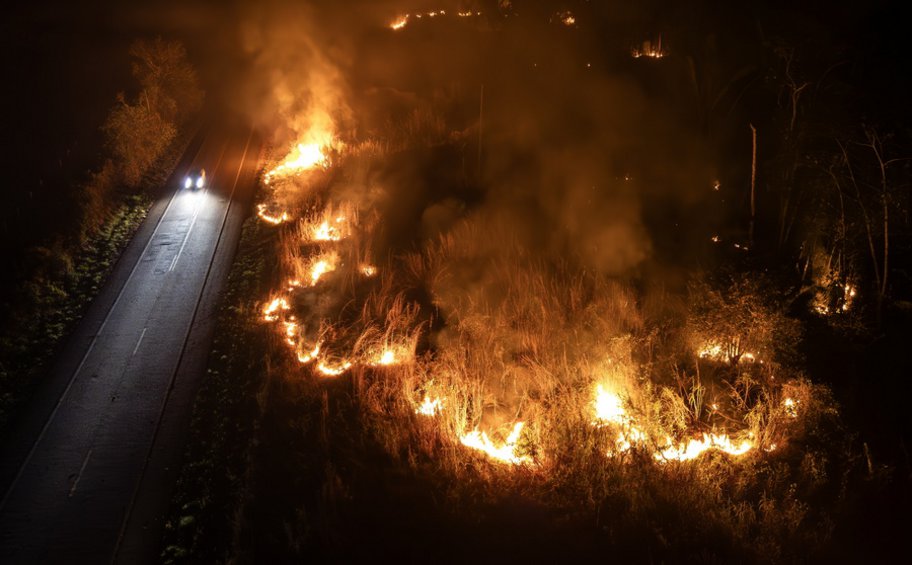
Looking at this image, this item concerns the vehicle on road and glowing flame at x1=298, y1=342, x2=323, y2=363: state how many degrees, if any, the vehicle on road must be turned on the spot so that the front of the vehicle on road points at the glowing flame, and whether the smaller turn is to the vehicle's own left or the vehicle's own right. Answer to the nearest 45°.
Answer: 0° — it already faces it

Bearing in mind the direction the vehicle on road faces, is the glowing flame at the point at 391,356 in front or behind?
in front

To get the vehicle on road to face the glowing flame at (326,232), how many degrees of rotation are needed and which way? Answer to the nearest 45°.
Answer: approximately 45° to its left

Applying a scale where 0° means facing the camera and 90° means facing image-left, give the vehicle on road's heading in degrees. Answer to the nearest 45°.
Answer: approximately 0°

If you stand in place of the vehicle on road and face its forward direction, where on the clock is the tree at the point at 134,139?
The tree is roughly at 4 o'clock from the vehicle on road.

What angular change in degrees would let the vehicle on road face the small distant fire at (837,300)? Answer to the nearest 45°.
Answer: approximately 45° to its left
